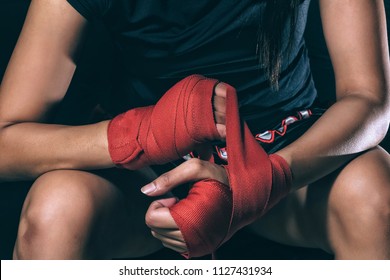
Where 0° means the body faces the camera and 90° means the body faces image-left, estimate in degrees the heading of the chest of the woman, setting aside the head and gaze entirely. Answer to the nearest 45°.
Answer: approximately 0°
